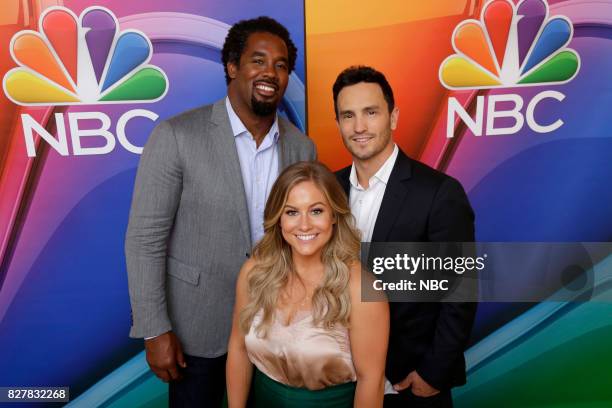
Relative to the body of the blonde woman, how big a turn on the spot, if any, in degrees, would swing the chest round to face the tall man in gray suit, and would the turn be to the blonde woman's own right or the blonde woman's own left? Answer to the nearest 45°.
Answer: approximately 135° to the blonde woman's own right

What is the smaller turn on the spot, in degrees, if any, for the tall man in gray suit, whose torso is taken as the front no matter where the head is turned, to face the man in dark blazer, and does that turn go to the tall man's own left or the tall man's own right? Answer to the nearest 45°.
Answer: approximately 45° to the tall man's own left

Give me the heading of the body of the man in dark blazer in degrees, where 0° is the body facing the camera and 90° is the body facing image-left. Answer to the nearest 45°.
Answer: approximately 45°

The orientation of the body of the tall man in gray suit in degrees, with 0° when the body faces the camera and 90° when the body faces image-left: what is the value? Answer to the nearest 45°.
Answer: approximately 315°

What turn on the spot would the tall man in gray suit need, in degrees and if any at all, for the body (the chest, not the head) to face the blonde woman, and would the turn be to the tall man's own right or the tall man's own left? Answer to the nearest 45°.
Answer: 0° — they already face them

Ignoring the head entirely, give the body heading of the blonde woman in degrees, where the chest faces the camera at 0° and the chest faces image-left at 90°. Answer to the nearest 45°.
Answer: approximately 0°
